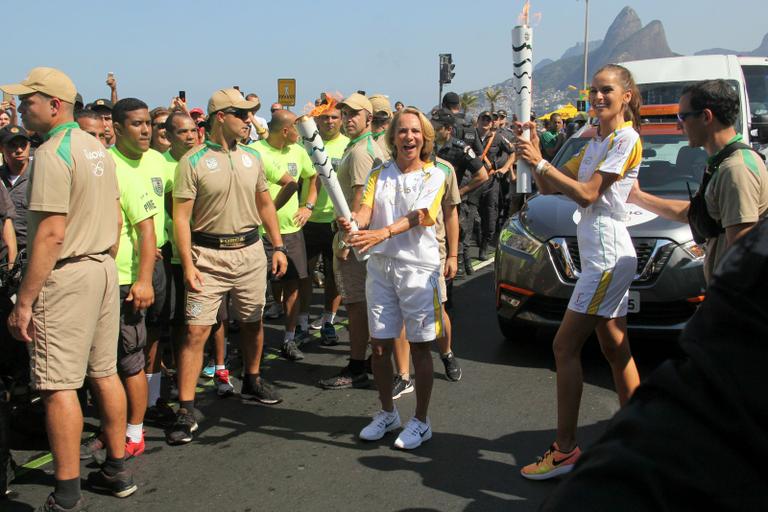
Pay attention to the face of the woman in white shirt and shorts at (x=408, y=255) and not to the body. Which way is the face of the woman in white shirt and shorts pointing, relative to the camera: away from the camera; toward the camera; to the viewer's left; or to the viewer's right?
toward the camera

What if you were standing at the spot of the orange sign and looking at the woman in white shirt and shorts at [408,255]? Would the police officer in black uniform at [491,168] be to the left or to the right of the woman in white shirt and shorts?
left

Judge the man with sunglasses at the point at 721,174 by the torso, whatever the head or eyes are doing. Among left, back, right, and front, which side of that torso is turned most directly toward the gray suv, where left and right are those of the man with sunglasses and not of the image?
right

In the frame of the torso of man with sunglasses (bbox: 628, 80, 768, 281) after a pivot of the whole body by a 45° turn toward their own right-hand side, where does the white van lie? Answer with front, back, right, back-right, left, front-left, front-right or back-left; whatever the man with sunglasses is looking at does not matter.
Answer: front-right

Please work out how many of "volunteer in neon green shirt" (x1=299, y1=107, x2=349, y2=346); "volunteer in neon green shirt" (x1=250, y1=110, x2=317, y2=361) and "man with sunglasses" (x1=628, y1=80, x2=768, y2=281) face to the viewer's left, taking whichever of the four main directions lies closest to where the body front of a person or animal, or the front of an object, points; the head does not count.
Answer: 1

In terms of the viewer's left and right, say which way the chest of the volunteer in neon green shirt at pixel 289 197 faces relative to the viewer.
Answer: facing the viewer and to the right of the viewer

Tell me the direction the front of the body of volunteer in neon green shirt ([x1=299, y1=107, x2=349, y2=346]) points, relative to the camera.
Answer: toward the camera

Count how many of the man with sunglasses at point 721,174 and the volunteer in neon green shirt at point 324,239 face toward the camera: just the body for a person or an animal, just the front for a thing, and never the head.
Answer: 1

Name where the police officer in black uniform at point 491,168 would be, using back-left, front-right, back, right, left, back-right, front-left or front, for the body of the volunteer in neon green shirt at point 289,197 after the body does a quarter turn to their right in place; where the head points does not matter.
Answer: back

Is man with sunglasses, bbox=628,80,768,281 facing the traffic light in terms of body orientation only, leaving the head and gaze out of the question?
no

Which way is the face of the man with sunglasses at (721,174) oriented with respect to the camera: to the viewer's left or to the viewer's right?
to the viewer's left

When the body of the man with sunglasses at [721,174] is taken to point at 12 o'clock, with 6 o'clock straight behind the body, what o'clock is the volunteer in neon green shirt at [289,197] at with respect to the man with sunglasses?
The volunteer in neon green shirt is roughly at 1 o'clock from the man with sunglasses.
